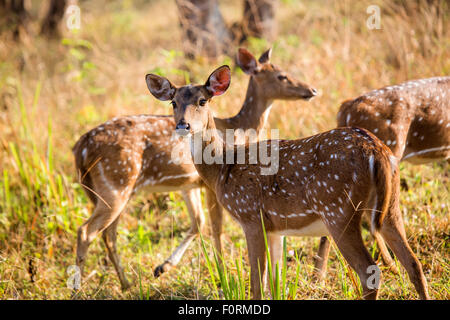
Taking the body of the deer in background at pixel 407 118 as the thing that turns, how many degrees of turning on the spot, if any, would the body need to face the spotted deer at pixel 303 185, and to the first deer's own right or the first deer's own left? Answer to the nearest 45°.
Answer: approximately 135° to the first deer's own right

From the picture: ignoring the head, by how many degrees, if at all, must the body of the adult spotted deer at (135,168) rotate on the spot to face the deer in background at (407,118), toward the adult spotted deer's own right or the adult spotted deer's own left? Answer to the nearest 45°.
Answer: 0° — it already faces it

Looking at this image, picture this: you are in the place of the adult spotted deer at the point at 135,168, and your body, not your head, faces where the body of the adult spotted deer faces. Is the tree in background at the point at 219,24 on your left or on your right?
on your left

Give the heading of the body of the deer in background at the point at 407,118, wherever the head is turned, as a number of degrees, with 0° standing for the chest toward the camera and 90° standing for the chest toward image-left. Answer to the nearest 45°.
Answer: approximately 270°

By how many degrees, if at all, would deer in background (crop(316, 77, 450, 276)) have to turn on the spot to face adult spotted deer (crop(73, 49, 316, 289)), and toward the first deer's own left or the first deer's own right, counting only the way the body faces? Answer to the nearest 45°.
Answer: approximately 180°

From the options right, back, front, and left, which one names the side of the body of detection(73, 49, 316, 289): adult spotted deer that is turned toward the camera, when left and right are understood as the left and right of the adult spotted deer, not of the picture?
right

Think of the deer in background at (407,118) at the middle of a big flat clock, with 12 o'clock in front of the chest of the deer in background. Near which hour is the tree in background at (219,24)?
The tree in background is roughly at 8 o'clock from the deer in background.

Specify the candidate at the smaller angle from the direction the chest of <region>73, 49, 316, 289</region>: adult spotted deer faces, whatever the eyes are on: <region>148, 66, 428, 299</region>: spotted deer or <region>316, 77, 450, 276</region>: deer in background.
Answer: the deer in background

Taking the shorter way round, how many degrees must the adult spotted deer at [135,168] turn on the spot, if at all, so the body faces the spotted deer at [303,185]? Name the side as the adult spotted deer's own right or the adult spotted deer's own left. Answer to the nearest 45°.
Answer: approximately 45° to the adult spotted deer's own right

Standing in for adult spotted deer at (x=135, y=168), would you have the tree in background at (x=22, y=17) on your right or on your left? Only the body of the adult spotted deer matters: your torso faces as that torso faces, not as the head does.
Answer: on your left

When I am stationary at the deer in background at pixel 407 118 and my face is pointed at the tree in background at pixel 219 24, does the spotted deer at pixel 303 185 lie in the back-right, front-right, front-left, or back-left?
back-left

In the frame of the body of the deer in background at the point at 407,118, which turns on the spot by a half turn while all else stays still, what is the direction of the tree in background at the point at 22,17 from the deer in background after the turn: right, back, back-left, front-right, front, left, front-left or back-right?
front-right

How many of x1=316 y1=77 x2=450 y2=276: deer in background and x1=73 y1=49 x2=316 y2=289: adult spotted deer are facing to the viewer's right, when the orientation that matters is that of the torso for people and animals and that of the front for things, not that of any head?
2
